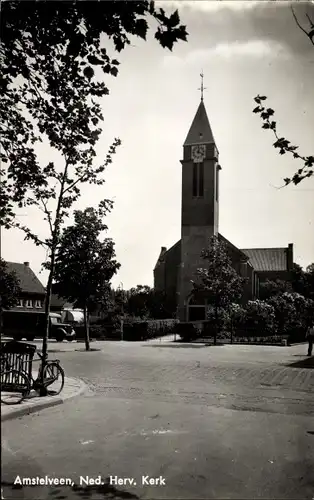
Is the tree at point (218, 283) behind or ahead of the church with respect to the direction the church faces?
ahead

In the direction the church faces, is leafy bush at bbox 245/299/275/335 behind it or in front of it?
in front

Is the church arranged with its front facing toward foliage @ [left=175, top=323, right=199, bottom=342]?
yes

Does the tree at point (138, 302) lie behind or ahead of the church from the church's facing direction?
ahead

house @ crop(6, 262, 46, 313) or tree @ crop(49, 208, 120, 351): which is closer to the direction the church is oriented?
the tree

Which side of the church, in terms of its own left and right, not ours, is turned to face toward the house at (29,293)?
right

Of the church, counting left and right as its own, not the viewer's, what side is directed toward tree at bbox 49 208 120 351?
front

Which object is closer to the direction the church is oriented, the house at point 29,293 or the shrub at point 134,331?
the shrub

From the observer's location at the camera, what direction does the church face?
facing the viewer

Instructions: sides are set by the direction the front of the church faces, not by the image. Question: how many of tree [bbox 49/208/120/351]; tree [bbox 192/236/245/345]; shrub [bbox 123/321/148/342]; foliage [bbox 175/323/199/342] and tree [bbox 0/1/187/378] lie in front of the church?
5

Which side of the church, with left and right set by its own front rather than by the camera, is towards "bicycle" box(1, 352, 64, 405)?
front

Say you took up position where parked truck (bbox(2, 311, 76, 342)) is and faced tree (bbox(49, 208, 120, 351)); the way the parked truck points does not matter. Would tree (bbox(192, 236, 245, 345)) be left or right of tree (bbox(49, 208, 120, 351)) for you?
left
